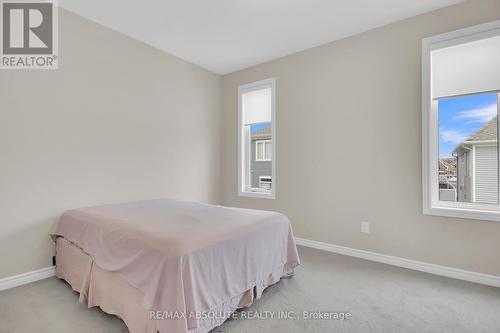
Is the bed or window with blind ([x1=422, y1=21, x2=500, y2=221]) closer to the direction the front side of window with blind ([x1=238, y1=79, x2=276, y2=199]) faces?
the bed

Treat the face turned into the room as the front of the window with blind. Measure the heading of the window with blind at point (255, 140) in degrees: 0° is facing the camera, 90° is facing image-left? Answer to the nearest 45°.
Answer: approximately 45°

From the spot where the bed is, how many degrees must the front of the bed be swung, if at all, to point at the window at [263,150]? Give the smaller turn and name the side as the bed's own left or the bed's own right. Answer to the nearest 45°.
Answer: approximately 90° to the bed's own left

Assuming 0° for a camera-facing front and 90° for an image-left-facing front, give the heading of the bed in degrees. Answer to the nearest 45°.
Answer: approximately 315°

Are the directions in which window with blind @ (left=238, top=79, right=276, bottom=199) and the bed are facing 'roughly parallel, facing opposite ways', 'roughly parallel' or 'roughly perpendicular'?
roughly perpendicular

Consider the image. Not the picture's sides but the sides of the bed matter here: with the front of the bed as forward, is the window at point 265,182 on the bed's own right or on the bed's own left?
on the bed's own left

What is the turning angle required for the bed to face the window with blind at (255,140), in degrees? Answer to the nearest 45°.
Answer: approximately 90° to its left

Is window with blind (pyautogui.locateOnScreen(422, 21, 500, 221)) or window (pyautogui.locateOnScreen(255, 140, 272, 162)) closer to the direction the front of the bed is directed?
the window with blind

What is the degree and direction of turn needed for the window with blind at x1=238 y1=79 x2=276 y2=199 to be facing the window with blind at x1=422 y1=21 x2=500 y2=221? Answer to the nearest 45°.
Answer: approximately 90° to its left
